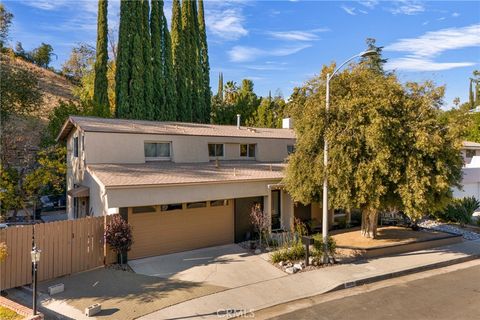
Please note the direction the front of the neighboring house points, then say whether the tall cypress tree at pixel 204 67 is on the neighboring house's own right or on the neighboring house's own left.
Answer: on the neighboring house's own right

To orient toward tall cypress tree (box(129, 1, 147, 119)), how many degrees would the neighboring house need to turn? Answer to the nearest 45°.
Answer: approximately 90° to its right

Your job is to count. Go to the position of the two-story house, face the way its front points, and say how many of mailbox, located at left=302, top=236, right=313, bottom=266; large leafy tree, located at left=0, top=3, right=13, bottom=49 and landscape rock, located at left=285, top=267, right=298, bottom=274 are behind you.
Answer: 1

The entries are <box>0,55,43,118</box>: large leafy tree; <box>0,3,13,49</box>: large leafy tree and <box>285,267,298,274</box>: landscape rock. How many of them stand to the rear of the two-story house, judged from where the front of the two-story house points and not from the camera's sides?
2

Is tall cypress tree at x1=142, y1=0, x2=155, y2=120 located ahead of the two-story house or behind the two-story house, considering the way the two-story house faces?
behind

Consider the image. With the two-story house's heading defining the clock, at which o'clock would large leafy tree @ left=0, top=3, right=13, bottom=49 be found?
The large leafy tree is roughly at 6 o'clock from the two-story house.

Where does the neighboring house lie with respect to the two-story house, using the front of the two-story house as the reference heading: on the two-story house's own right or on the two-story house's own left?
on the two-story house's own left

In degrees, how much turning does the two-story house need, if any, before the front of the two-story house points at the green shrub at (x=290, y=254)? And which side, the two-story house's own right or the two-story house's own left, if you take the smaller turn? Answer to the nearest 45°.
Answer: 0° — it already faces it

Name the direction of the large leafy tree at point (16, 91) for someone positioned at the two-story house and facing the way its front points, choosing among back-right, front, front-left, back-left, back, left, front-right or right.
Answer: back

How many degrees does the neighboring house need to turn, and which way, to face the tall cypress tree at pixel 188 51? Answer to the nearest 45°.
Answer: approximately 90° to its right

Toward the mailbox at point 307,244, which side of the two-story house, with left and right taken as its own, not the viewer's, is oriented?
front

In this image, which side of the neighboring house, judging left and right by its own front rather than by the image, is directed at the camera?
front

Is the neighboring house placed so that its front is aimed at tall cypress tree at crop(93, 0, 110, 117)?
no

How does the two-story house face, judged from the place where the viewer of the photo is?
facing the viewer and to the right of the viewer

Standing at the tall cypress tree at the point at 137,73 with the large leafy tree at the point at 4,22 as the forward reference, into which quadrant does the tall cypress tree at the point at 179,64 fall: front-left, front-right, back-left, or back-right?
back-right

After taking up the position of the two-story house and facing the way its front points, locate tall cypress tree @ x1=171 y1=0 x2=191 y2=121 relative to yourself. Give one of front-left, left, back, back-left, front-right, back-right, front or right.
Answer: back-left

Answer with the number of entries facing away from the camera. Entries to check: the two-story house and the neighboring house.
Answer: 0
